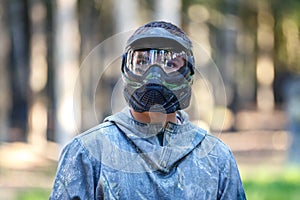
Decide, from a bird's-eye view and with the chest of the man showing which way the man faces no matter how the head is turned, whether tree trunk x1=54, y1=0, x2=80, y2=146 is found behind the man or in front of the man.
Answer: behind

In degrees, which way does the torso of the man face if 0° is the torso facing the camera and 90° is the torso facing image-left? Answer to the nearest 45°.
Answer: approximately 0°
